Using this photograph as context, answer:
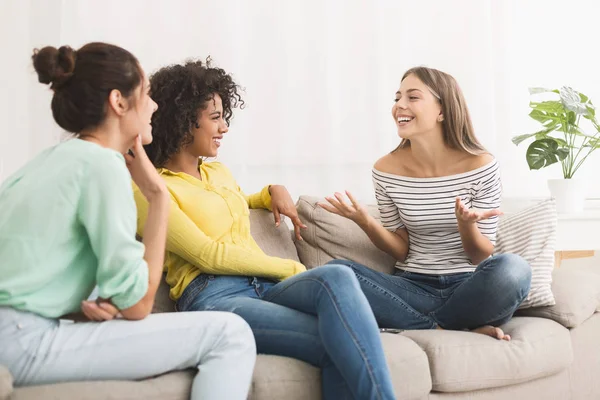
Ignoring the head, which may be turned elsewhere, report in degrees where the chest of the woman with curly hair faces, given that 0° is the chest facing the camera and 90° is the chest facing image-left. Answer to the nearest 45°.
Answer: approximately 315°

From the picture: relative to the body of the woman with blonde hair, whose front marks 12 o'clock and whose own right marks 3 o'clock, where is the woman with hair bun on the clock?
The woman with hair bun is roughly at 1 o'clock from the woman with blonde hair.

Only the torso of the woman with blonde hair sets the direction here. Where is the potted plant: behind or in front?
behind
